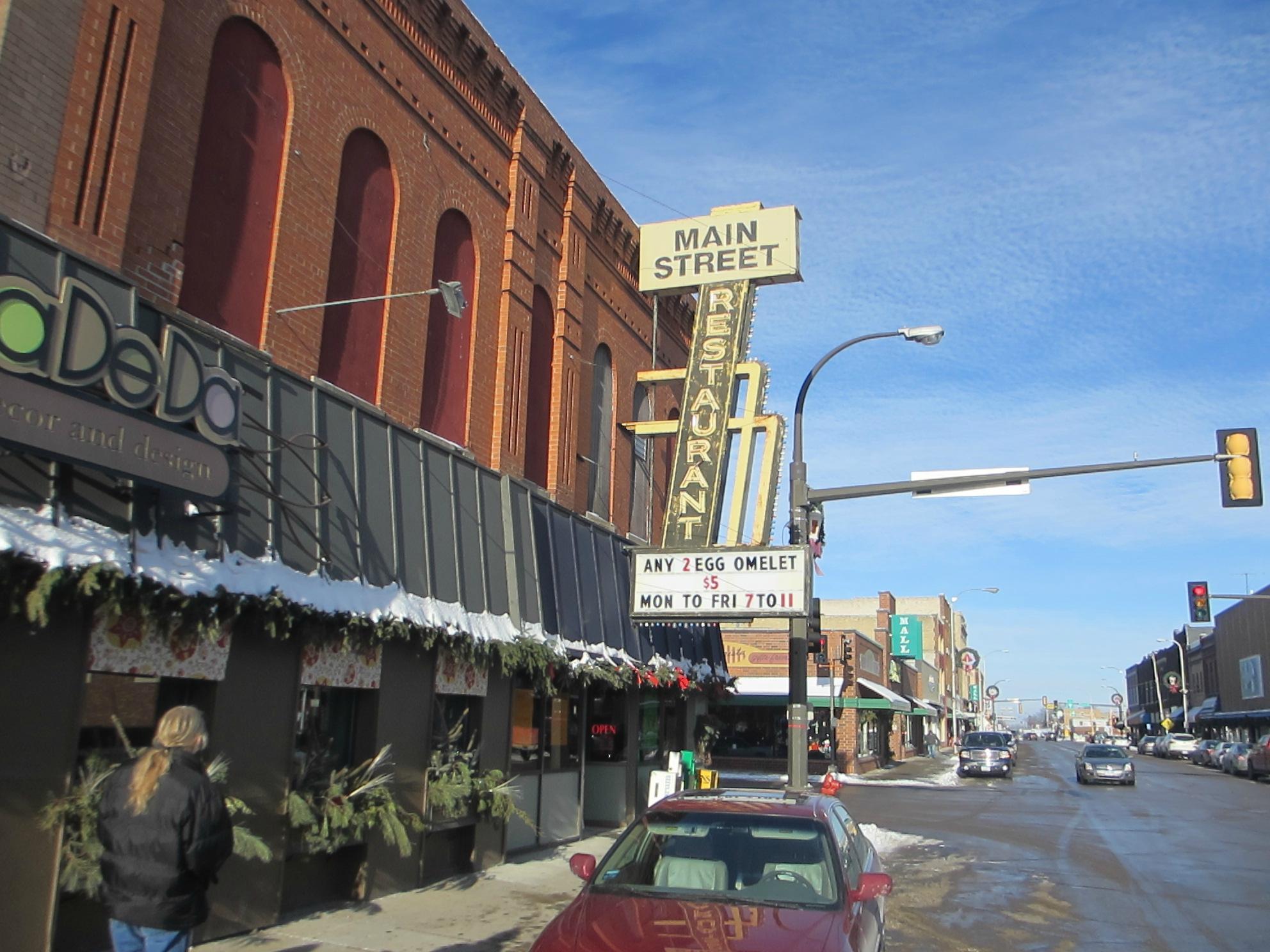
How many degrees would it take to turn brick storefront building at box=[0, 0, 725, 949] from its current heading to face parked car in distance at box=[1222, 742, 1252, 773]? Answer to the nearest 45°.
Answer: approximately 90° to its left

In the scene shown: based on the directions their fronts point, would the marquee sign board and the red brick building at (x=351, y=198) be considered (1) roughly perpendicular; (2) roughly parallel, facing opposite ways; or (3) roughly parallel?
roughly perpendicular

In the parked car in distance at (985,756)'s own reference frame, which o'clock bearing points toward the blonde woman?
The blonde woman is roughly at 12 o'clock from the parked car in distance.

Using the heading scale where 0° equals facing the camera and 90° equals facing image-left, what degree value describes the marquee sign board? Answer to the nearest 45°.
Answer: approximately 0°

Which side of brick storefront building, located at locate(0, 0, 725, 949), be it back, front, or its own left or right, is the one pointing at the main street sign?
left

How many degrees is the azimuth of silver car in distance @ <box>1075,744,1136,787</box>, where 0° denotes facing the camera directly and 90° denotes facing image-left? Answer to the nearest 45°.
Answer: approximately 0°

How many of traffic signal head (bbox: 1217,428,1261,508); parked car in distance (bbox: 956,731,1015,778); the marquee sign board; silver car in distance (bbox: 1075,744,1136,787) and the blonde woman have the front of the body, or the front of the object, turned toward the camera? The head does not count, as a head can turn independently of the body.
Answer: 3

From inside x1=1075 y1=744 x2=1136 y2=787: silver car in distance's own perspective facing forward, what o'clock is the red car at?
The red car is roughly at 12 o'clock from the silver car in distance.

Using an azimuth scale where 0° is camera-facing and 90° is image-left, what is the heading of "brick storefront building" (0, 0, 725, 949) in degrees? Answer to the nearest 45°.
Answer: approximately 315°

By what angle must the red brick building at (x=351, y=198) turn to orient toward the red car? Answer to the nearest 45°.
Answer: approximately 45° to its right
